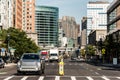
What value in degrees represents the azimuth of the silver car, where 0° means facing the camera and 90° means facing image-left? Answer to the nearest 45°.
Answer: approximately 0°
